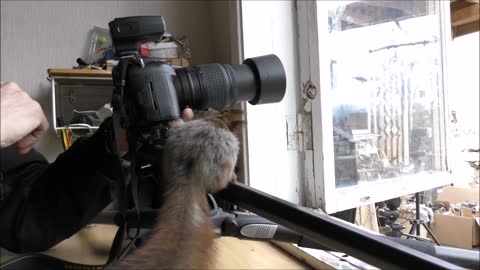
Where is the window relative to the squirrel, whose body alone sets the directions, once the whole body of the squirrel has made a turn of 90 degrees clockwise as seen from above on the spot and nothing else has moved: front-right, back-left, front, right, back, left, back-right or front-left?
left

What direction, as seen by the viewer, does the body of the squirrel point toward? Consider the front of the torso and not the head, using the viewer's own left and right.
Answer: facing away from the viewer and to the right of the viewer
